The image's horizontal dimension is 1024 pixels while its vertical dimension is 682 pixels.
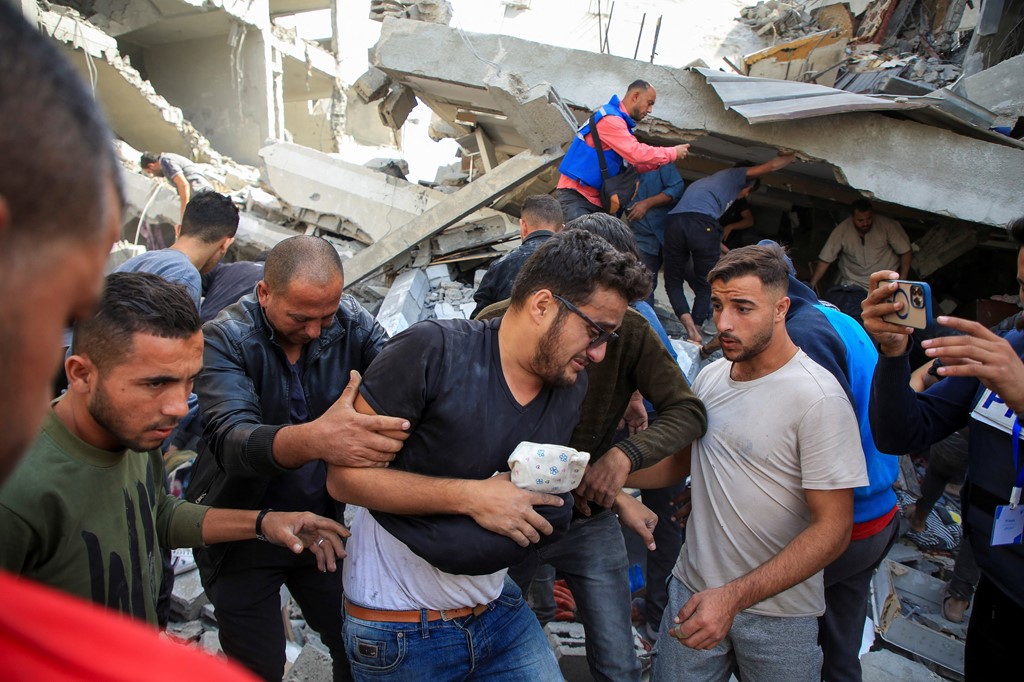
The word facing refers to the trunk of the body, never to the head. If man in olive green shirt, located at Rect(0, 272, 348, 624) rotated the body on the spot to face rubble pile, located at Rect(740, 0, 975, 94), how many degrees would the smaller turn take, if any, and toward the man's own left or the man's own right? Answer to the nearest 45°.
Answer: approximately 90° to the man's own left

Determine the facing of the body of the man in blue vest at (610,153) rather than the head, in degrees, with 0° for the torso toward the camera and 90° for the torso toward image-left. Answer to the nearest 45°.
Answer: approximately 270°

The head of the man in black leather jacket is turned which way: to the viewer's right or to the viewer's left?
to the viewer's right

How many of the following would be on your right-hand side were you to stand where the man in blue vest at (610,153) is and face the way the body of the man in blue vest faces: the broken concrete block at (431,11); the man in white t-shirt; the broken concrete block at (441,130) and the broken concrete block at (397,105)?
1

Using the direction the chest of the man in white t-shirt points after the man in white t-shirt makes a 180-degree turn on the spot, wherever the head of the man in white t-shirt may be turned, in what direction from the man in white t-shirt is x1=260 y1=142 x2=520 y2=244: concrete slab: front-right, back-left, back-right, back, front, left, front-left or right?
left

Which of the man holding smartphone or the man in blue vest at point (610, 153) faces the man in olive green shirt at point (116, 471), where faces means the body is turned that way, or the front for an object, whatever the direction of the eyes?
the man holding smartphone

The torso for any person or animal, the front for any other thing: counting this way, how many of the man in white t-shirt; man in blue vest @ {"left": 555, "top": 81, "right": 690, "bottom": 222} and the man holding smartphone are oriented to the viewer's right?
1

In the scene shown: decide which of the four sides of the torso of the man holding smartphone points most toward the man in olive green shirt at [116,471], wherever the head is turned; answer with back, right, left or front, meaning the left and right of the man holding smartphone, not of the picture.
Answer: front

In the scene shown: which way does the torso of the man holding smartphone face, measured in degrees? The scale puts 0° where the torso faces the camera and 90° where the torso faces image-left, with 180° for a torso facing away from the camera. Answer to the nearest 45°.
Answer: approximately 45°

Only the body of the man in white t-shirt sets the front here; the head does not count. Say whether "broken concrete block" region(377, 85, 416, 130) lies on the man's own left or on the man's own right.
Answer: on the man's own right

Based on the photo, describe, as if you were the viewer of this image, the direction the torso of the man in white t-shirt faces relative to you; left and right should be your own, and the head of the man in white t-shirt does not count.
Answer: facing the viewer and to the left of the viewer

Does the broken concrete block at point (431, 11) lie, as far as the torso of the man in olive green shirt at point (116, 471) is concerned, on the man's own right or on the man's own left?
on the man's own left

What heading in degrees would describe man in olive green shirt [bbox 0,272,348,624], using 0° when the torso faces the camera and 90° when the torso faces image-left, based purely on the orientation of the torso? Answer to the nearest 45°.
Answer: approximately 315°

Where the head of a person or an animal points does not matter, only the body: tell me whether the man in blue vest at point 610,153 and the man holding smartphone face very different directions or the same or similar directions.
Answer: very different directions

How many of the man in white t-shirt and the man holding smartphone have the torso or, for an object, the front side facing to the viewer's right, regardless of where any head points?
0
